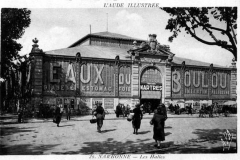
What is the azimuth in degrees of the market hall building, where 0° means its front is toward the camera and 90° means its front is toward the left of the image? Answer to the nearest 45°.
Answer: approximately 315°
